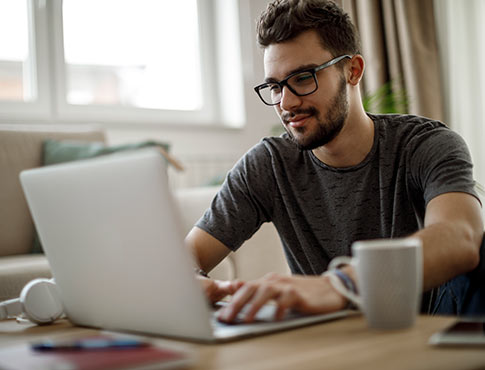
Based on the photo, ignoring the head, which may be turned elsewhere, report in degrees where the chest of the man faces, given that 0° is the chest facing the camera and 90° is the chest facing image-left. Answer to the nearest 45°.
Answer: approximately 45°

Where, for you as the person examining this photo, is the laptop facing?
facing away from the viewer and to the right of the viewer

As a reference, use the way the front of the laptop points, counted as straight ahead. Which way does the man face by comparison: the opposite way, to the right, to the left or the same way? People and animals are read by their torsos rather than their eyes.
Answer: the opposite way
